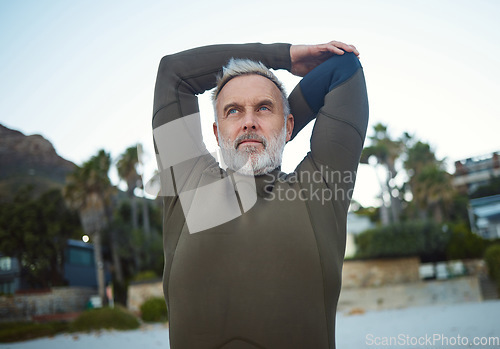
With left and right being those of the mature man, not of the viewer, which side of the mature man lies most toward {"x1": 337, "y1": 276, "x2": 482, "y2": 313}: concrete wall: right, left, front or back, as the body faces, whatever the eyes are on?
back

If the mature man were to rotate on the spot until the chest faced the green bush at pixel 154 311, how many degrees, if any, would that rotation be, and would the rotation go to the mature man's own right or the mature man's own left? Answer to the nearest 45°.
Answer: approximately 180°

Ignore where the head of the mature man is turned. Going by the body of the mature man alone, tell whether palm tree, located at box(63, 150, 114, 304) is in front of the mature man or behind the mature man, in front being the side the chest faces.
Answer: behind

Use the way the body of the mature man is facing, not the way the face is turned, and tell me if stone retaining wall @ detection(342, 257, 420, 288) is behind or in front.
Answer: behind

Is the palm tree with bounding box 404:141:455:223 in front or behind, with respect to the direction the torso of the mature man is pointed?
behind

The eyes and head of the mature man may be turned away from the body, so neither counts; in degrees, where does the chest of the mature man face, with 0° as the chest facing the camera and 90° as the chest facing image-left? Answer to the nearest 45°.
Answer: approximately 0°

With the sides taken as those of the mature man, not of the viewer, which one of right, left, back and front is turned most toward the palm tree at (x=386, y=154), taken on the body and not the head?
back

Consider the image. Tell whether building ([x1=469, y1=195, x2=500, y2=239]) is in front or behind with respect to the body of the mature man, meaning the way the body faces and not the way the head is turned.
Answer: behind
